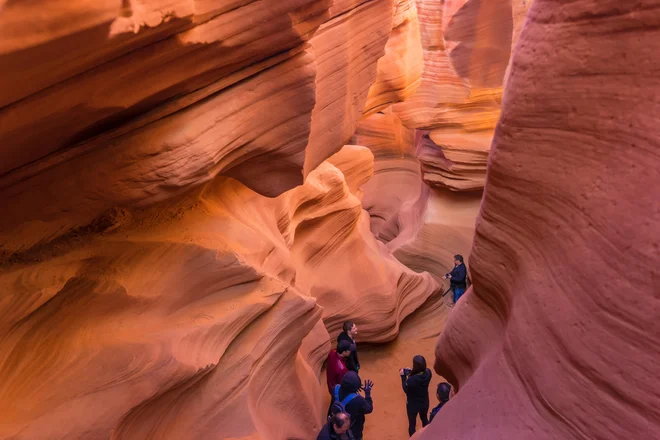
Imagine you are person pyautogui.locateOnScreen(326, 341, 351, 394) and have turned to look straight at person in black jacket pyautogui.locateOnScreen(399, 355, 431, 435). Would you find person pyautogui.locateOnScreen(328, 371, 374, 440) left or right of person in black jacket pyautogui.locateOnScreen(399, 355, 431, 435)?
right

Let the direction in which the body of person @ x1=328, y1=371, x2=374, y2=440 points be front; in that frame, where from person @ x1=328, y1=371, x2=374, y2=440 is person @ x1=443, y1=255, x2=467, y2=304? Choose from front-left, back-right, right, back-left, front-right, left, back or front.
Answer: front

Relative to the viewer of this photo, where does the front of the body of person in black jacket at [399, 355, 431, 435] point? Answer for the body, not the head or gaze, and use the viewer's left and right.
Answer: facing away from the viewer and to the left of the viewer

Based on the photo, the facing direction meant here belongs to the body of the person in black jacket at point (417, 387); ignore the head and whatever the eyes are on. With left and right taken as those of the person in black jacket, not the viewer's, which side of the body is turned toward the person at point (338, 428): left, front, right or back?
left

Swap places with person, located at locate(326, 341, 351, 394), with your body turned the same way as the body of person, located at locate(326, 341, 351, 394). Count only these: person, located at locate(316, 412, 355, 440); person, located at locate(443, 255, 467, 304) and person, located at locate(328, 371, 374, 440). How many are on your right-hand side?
2

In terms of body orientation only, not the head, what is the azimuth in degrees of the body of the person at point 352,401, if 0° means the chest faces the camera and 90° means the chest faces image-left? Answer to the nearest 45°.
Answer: approximately 225°

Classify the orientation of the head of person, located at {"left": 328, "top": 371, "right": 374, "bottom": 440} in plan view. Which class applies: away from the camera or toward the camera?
away from the camera

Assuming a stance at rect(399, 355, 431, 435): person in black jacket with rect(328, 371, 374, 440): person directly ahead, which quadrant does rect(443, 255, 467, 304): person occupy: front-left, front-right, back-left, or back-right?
back-right

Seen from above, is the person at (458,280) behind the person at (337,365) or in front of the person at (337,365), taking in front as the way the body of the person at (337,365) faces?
in front

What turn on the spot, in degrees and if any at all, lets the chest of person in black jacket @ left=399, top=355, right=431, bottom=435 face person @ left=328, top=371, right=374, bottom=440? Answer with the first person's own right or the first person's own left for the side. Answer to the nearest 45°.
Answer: approximately 90° to the first person's own left
